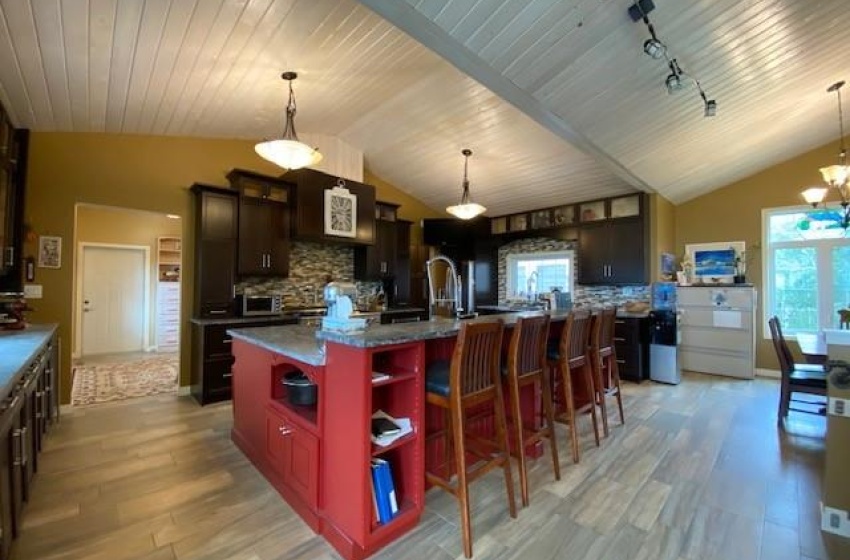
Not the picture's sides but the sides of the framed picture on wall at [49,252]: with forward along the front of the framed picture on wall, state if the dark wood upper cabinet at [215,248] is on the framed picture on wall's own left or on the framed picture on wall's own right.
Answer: on the framed picture on wall's own left

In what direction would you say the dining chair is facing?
to the viewer's right

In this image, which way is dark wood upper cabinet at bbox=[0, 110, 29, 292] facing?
to the viewer's right

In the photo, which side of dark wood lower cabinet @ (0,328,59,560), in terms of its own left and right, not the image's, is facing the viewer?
right
